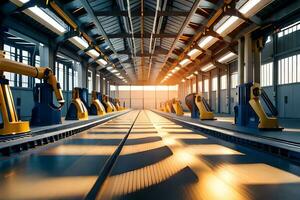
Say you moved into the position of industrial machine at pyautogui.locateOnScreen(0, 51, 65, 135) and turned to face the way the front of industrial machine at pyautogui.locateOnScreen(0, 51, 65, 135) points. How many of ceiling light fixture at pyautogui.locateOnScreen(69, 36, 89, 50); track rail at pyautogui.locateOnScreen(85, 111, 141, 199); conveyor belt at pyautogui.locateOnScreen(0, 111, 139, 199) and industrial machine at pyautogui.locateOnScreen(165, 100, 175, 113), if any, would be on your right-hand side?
2

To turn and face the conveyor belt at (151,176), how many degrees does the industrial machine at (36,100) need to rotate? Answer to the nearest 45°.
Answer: approximately 90° to its right

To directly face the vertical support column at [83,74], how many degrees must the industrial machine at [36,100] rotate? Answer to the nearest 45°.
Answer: approximately 90° to its left

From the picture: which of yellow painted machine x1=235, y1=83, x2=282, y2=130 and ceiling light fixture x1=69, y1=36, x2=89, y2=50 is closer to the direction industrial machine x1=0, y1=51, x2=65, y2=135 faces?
the yellow painted machine

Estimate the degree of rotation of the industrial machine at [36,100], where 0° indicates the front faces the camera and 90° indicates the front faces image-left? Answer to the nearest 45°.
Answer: approximately 270°
